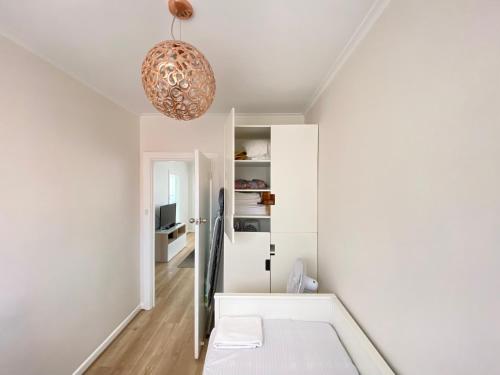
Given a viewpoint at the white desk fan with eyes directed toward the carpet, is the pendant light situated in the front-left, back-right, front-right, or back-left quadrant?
back-left

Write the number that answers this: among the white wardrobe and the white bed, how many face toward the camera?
2

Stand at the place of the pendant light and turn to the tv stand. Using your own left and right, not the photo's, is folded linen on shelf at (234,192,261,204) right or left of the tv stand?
right

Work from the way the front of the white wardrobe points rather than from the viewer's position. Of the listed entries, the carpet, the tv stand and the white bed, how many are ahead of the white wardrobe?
1

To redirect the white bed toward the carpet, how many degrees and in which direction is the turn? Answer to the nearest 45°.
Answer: approximately 135° to its right

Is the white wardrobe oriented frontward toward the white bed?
yes

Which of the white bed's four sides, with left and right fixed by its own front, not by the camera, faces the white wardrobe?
back

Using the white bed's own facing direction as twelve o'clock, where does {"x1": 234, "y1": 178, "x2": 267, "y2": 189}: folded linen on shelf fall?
The folded linen on shelf is roughly at 5 o'clock from the white bed.

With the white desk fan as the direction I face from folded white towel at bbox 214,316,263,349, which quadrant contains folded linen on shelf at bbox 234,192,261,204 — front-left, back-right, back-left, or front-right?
front-left

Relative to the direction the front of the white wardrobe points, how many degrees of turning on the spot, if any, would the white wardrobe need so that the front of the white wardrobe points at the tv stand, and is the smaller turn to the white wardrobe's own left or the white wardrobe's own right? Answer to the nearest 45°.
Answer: approximately 135° to the white wardrobe's own right

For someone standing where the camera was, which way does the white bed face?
facing the viewer

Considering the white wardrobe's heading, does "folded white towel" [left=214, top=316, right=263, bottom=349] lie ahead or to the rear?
ahead
